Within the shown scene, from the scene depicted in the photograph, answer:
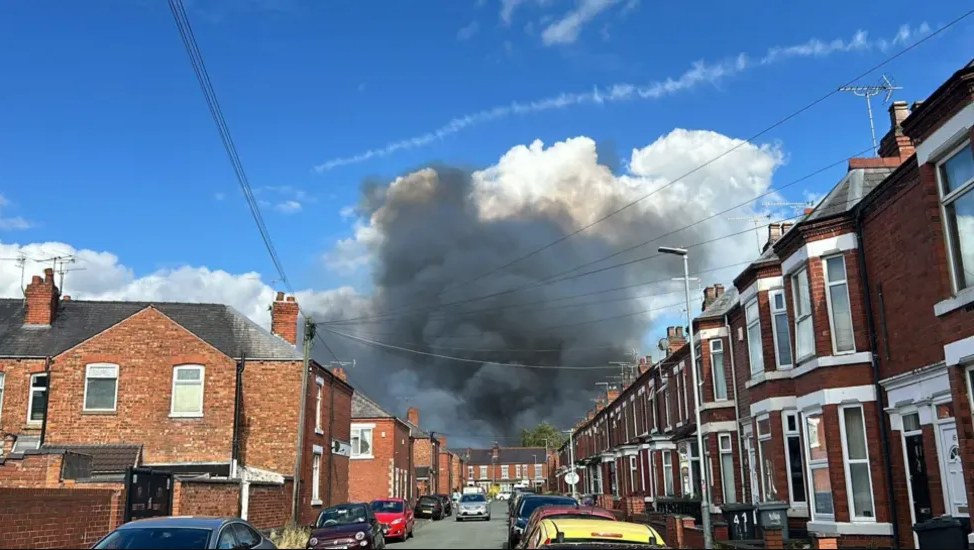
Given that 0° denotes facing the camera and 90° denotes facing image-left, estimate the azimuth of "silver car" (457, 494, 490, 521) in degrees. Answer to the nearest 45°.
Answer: approximately 0°

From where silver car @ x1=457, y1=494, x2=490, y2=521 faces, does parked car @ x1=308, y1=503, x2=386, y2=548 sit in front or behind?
in front

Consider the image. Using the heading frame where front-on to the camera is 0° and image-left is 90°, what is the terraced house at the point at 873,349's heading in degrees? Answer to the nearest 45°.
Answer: approximately 45°

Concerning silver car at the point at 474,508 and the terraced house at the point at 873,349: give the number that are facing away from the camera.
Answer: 0

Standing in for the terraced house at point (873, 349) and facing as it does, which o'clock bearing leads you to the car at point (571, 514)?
The car is roughly at 12 o'clock from the terraced house.

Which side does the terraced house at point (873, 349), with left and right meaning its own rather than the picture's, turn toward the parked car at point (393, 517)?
right

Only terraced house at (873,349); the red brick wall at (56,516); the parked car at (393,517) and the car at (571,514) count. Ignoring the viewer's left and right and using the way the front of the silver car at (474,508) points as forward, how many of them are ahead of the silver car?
4

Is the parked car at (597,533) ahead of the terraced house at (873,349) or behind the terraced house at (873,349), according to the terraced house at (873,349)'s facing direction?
ahead

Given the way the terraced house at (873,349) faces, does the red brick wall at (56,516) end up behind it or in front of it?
in front

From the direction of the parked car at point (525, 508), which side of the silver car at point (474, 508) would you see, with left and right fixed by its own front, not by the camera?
front

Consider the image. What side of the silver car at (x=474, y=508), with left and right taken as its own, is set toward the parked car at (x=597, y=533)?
front
